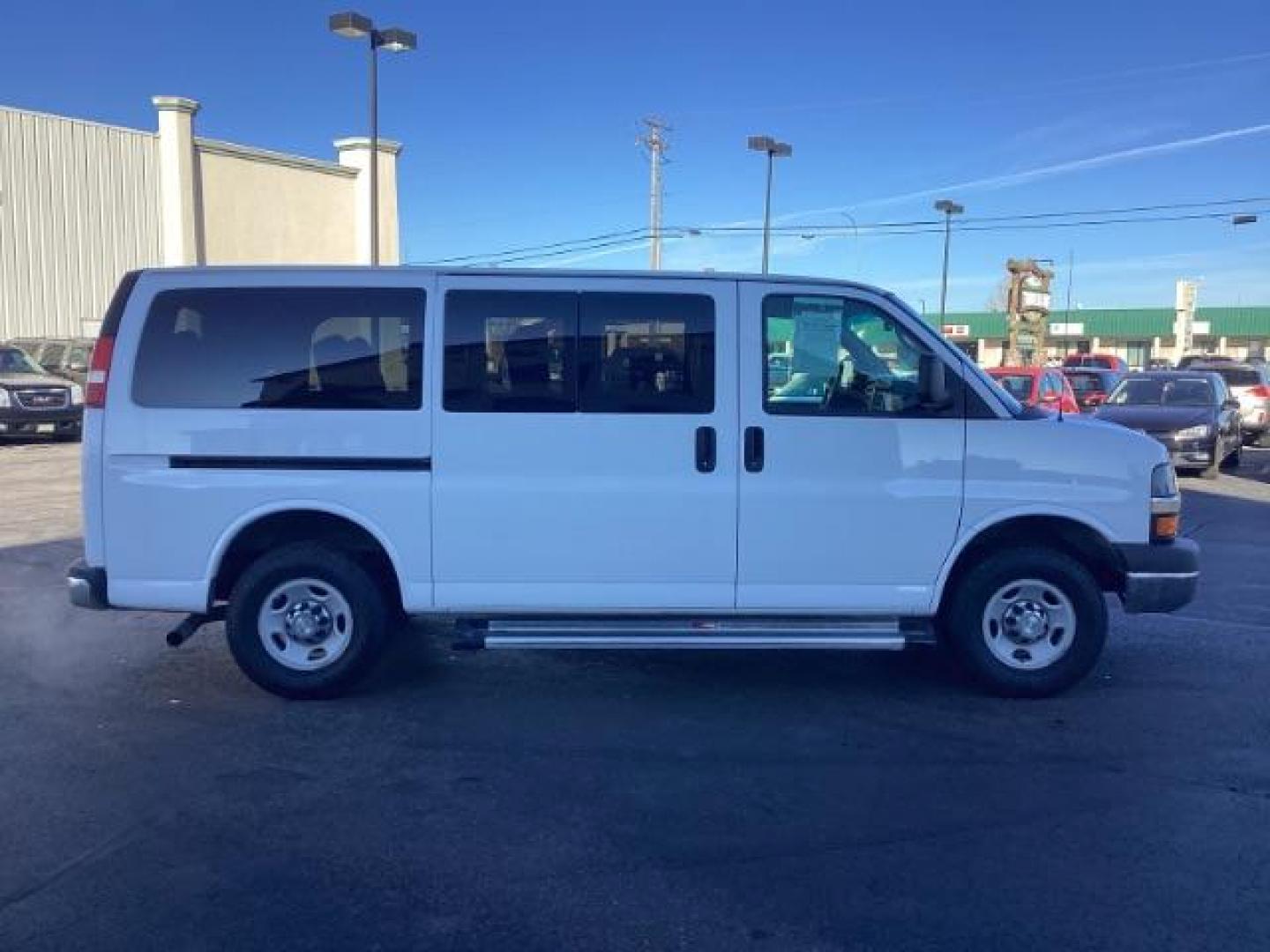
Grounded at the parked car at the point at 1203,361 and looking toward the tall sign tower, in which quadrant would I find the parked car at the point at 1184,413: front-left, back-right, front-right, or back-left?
back-left

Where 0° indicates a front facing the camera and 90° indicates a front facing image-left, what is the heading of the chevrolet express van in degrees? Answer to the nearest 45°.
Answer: approximately 270°

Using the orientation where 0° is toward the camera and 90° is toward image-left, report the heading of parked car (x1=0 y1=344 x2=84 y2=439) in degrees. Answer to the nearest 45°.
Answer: approximately 315°

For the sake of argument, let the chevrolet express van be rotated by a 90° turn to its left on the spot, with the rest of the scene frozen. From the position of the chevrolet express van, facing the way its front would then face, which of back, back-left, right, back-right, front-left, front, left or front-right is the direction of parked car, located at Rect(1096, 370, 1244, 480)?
front-right

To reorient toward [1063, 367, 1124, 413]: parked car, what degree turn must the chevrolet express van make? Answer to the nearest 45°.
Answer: approximately 45° to its left

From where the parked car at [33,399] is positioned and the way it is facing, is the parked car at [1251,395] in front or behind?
in front

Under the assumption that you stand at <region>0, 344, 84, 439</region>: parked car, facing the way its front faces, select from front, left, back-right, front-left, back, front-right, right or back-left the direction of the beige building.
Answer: back-left
